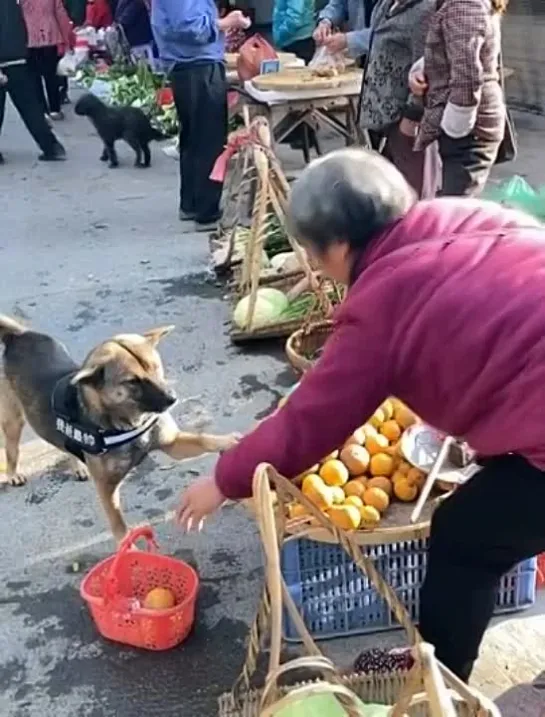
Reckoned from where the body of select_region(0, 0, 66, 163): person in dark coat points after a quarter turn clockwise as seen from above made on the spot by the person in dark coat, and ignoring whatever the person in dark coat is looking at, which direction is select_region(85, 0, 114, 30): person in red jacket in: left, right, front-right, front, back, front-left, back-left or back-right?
back

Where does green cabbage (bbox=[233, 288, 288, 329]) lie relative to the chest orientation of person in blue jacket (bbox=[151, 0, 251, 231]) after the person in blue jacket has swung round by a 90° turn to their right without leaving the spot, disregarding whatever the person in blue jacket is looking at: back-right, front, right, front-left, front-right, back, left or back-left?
front

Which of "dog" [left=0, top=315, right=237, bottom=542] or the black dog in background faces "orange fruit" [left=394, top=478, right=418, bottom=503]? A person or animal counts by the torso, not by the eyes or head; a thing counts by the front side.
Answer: the dog

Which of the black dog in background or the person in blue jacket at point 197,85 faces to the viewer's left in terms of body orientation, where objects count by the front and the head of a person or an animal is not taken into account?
the black dog in background

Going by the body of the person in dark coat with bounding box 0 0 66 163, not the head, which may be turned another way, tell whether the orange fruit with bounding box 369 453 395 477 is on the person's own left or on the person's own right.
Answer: on the person's own right

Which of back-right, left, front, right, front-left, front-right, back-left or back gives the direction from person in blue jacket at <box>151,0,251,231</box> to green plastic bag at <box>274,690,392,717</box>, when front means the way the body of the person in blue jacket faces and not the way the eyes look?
right

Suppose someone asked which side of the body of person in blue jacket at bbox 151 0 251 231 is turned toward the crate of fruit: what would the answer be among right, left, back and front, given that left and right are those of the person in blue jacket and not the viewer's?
right

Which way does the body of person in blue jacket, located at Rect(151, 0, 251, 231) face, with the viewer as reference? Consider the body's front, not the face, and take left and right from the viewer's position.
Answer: facing to the right of the viewer

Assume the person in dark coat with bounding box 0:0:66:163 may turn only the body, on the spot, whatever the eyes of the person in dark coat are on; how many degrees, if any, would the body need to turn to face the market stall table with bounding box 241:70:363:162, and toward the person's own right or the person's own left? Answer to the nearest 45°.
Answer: approximately 45° to the person's own right

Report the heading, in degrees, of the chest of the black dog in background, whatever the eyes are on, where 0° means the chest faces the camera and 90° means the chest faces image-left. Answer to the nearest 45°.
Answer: approximately 90°

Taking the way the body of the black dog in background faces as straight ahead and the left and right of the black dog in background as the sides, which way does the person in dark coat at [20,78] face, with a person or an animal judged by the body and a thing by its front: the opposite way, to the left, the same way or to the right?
the opposite way

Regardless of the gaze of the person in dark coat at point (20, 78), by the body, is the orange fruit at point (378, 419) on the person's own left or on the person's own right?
on the person's own right

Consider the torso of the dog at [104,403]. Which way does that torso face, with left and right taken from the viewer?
facing the viewer and to the right of the viewer

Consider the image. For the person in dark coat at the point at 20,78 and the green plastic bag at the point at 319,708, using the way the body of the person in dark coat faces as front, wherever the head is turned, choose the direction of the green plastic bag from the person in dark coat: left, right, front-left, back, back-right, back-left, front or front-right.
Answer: right

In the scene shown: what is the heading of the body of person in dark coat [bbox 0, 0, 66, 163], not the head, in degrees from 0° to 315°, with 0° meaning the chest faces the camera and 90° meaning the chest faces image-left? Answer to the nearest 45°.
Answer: approximately 270°

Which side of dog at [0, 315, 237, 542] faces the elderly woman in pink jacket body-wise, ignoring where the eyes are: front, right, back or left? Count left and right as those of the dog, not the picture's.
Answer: front
